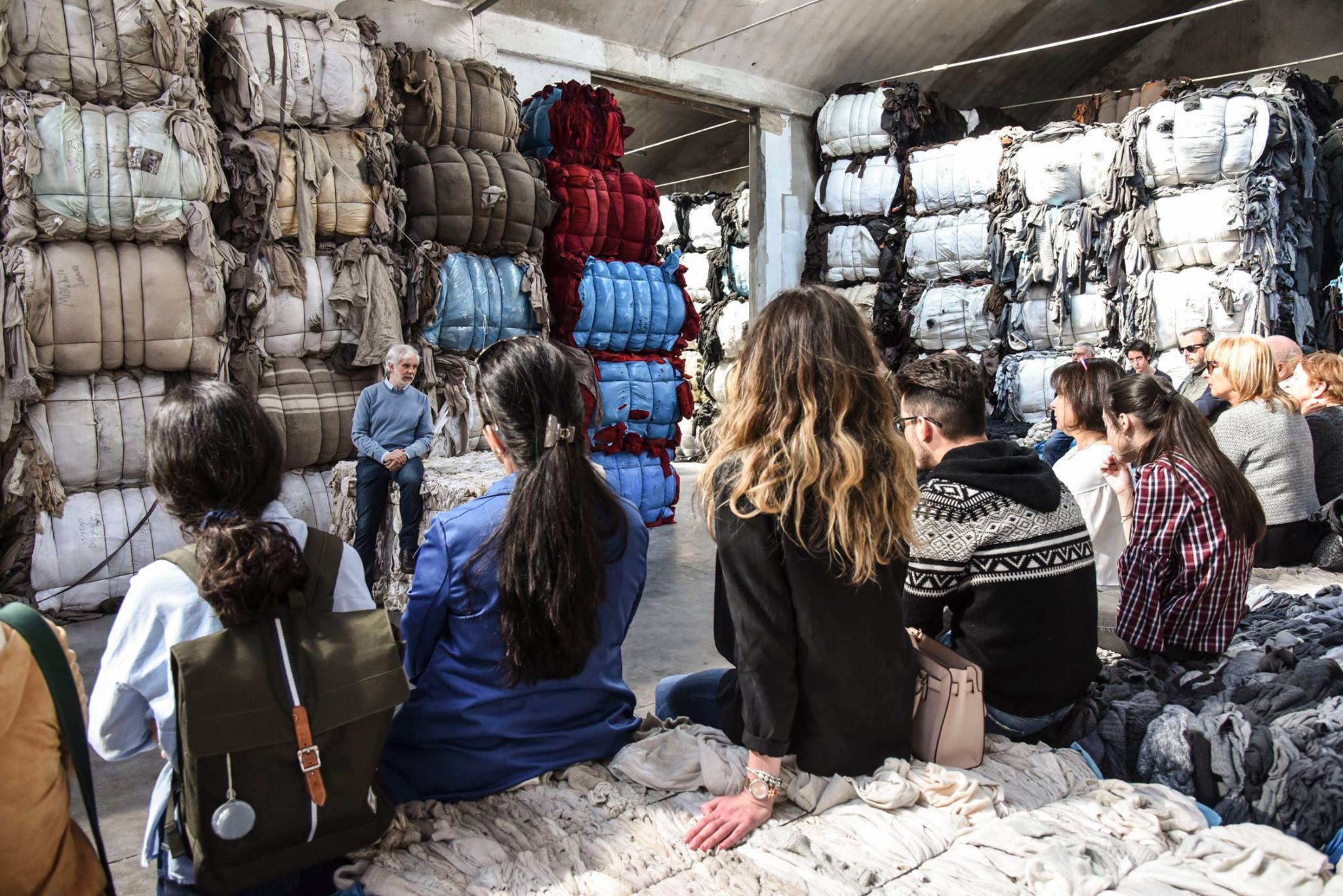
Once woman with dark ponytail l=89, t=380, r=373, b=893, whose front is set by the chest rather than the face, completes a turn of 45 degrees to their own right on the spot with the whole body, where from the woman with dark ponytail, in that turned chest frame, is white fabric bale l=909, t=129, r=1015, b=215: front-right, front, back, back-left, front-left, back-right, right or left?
front

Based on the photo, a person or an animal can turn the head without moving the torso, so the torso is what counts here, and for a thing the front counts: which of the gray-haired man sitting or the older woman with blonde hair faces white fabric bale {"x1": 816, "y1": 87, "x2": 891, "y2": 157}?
the older woman with blonde hair

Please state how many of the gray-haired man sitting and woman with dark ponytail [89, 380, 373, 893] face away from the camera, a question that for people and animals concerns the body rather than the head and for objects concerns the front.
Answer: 1

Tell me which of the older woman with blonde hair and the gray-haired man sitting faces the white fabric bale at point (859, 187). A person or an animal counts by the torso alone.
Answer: the older woman with blonde hair

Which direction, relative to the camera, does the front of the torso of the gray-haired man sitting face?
toward the camera

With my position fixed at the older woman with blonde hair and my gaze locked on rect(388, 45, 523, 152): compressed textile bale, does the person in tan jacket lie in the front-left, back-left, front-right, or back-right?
front-left

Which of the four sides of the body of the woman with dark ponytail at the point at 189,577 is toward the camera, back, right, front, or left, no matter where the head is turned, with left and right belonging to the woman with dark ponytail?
back

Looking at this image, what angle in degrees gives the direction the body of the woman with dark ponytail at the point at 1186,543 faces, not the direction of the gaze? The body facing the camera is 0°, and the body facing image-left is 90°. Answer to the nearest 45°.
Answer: approximately 135°

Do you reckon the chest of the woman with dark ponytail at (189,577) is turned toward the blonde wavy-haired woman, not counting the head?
no

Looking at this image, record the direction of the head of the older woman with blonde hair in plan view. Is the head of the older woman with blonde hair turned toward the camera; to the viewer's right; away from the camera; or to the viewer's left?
to the viewer's left

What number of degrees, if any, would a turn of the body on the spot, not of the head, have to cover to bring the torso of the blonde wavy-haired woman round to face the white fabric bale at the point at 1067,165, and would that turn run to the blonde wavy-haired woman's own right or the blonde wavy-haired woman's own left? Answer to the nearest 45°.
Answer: approximately 45° to the blonde wavy-haired woman's own right

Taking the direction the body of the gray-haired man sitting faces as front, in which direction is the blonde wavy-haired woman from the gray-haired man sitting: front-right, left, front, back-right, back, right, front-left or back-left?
front

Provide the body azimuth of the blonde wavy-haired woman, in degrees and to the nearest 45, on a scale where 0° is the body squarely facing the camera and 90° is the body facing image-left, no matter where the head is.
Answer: approximately 135°

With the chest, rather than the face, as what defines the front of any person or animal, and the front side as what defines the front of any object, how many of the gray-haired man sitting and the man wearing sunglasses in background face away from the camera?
0

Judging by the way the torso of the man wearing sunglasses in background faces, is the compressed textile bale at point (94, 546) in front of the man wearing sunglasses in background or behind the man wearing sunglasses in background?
in front

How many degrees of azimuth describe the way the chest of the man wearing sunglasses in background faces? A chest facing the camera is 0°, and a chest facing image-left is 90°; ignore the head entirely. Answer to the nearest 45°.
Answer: approximately 45°

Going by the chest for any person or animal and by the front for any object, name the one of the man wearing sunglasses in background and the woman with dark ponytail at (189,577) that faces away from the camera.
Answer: the woman with dark ponytail

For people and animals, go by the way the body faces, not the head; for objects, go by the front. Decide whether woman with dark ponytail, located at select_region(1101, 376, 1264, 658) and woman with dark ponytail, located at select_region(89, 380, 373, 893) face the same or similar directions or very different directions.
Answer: same or similar directions

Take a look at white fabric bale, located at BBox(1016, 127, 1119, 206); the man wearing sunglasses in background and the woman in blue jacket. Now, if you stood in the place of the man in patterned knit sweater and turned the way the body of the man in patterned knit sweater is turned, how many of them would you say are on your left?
1
